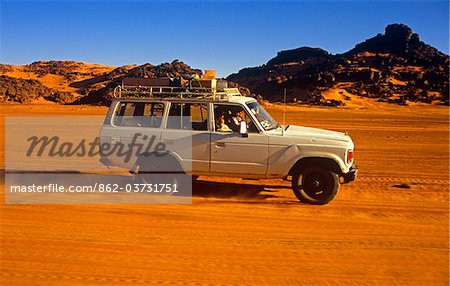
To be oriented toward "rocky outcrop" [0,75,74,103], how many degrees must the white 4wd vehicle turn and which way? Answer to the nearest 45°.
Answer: approximately 135° to its left

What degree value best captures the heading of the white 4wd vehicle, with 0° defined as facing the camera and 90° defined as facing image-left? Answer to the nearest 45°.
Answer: approximately 270°
